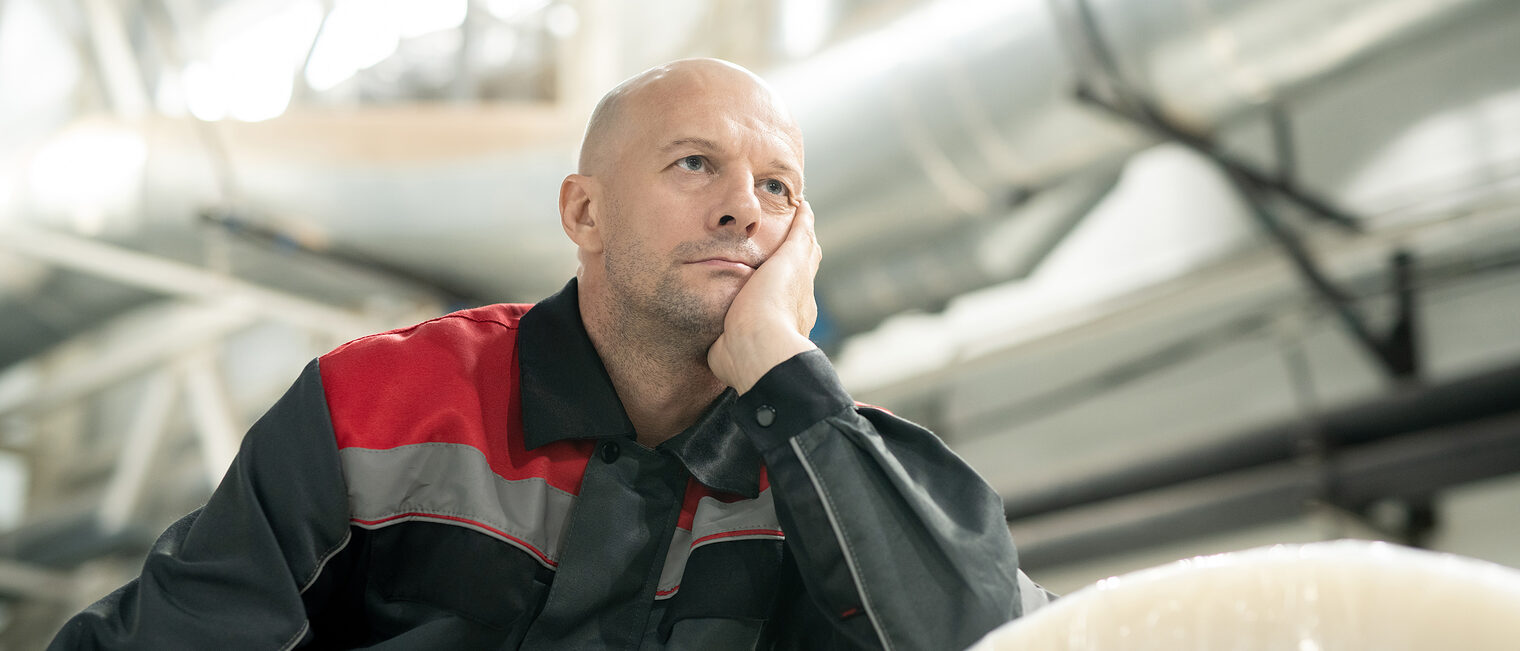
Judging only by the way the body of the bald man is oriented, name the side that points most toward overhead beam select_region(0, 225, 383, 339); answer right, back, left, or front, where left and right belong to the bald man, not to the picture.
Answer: back

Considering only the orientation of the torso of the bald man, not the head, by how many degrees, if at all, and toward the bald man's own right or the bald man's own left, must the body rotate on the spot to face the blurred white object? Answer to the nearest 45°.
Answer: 0° — they already face it

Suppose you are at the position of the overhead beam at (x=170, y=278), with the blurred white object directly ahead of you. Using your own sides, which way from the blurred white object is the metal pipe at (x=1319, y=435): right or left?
left

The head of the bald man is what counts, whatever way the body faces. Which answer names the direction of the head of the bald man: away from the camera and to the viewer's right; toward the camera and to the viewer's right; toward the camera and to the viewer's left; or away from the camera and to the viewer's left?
toward the camera and to the viewer's right

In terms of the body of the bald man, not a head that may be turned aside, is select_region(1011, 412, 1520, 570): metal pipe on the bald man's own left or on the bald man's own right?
on the bald man's own left

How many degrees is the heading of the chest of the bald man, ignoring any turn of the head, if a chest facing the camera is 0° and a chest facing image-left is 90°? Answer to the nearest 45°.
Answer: approximately 315°
